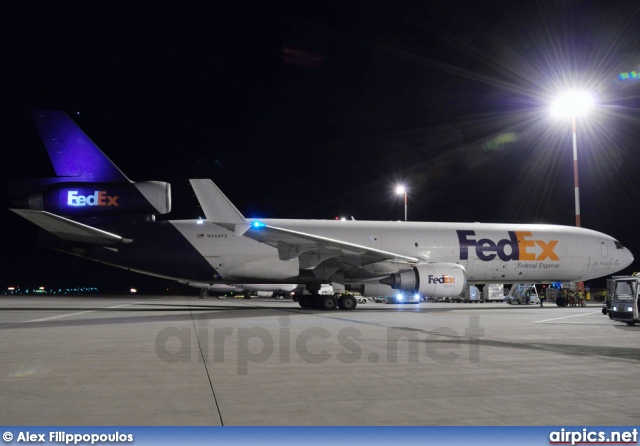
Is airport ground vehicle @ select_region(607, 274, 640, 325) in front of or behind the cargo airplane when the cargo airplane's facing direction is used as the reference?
in front

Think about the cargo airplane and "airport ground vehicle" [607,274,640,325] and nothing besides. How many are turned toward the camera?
1

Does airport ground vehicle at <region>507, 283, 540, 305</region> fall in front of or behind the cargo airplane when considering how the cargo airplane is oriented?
in front

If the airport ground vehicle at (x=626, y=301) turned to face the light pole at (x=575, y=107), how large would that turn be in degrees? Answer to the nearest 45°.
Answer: approximately 180°

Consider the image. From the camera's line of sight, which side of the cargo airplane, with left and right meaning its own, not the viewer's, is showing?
right

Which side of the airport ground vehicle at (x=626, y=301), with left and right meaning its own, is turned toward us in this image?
front

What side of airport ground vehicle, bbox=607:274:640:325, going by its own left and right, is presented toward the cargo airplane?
right

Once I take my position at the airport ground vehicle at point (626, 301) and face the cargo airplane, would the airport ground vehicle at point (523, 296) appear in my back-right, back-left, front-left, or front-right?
front-right

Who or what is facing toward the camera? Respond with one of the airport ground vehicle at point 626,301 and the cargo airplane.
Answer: the airport ground vehicle

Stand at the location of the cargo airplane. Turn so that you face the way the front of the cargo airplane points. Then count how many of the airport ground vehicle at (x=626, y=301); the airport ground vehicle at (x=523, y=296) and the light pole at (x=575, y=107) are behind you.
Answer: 0

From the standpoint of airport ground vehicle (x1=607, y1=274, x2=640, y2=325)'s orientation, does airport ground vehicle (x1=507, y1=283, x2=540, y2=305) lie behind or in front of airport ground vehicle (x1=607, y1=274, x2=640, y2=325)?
behind
